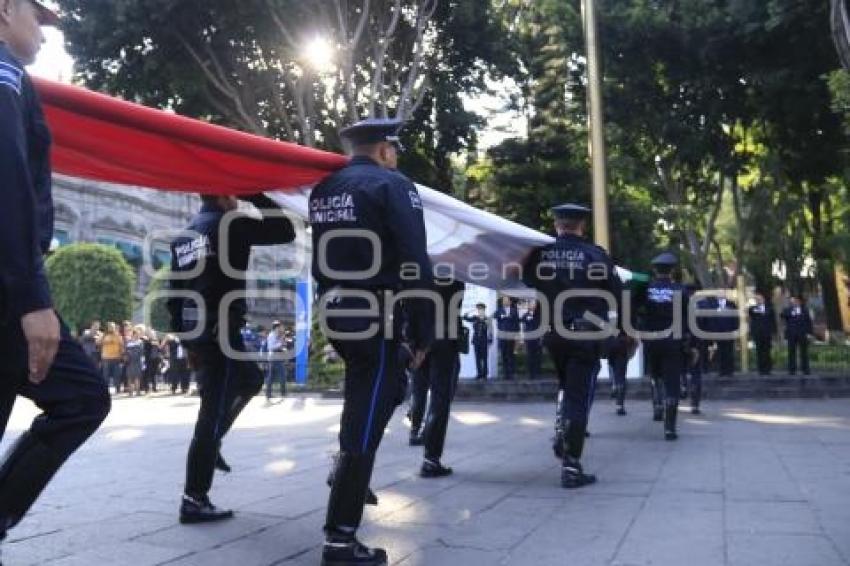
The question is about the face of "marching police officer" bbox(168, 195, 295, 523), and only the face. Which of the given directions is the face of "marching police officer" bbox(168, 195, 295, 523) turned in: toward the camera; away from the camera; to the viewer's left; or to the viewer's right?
away from the camera

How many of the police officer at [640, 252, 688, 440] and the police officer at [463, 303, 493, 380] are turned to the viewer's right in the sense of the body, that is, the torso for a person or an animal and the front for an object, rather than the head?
0

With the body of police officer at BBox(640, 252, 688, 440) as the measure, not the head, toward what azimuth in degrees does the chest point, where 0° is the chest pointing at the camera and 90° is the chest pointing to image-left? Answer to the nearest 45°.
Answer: approximately 180°

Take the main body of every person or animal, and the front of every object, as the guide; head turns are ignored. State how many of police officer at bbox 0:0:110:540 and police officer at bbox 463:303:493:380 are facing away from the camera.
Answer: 0

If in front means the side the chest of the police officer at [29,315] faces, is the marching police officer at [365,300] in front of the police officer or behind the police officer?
in front

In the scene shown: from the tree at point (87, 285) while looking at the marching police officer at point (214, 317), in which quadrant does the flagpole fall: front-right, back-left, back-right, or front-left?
front-left

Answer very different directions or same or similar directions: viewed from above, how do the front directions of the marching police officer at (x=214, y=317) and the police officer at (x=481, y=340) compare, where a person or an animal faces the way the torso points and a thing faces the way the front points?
very different directions

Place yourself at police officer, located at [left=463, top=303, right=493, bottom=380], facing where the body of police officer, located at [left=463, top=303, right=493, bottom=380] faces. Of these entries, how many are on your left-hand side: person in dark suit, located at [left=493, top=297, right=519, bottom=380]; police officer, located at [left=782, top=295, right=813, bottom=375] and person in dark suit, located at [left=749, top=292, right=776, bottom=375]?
3

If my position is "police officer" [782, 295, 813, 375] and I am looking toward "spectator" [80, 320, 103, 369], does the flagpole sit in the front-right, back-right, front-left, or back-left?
front-left

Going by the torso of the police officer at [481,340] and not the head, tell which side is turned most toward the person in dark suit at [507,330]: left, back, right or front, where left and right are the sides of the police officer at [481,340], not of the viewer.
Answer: left

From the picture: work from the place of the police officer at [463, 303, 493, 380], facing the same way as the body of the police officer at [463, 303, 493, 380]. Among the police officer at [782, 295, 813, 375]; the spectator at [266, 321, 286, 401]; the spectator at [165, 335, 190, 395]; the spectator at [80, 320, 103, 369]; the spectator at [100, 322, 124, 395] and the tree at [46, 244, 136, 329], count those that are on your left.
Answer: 1
